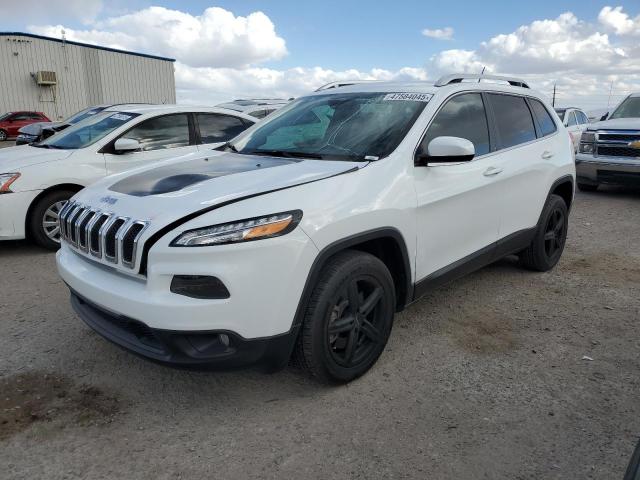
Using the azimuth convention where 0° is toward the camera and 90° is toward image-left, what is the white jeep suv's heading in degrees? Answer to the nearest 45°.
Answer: approximately 45°

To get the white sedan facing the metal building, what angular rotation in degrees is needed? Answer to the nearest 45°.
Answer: approximately 135° to its right

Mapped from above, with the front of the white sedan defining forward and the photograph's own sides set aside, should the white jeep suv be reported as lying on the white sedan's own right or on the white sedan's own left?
on the white sedan's own left

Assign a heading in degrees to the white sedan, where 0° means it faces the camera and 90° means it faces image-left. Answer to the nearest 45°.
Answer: approximately 45°

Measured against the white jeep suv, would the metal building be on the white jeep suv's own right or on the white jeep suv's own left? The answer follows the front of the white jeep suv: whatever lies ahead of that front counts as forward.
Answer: on the white jeep suv's own right

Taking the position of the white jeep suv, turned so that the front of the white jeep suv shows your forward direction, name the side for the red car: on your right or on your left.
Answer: on your right

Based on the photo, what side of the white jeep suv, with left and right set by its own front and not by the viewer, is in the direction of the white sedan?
right
